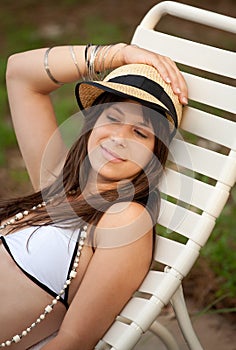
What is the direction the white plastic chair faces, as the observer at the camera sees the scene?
facing the viewer and to the left of the viewer
